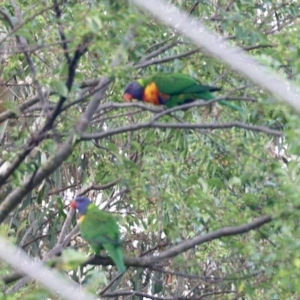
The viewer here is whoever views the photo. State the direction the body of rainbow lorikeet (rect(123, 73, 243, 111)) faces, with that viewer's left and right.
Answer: facing to the left of the viewer
